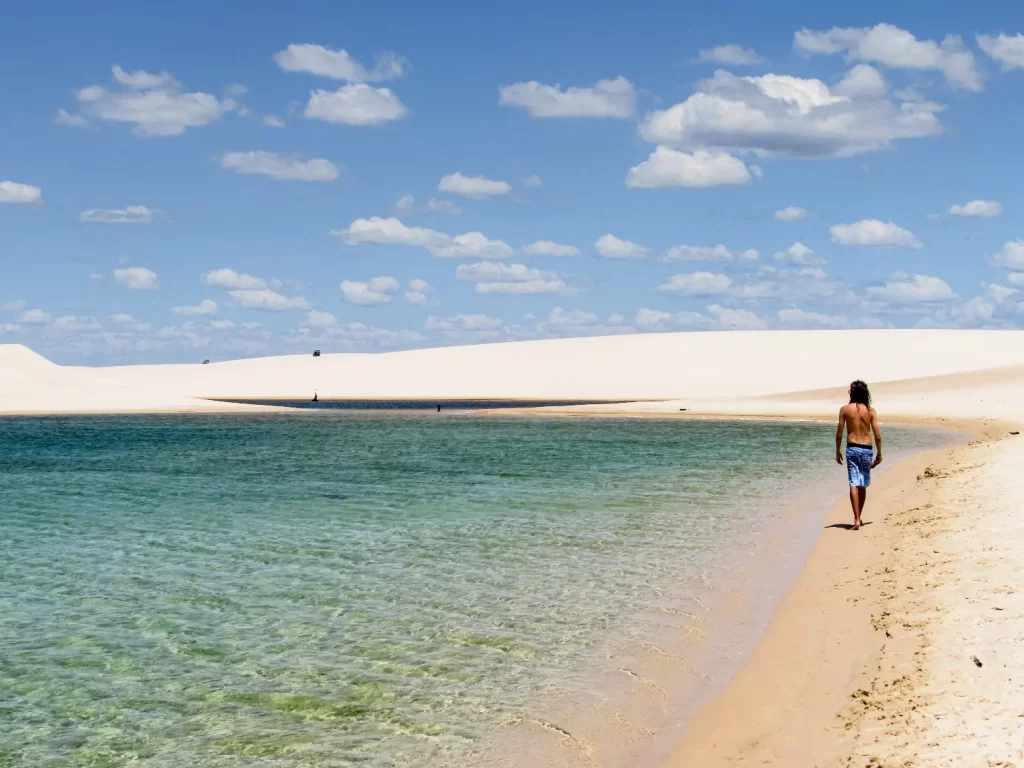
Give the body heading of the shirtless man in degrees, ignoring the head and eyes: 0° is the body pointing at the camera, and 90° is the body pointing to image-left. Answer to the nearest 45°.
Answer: approximately 180°

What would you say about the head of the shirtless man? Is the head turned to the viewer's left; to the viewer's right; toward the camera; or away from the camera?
away from the camera
